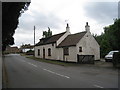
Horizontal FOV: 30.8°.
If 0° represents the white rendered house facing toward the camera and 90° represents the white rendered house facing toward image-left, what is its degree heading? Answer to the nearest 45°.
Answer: approximately 45°

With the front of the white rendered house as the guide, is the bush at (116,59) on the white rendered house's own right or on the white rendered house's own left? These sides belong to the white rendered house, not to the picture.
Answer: on the white rendered house's own left
